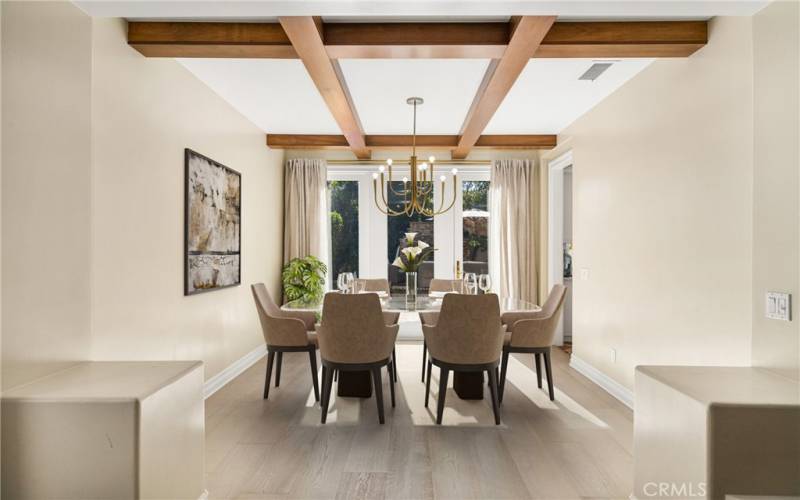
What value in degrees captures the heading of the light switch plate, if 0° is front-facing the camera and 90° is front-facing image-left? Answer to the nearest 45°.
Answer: approximately 45°

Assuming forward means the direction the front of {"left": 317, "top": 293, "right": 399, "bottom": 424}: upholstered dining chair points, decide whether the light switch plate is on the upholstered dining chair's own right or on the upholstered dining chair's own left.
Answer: on the upholstered dining chair's own right

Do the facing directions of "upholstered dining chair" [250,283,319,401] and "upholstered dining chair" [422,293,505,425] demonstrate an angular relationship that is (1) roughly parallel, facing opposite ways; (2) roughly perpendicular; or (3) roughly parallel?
roughly perpendicular

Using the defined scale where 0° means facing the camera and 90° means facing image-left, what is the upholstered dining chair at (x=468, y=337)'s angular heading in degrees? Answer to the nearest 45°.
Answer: approximately 180°

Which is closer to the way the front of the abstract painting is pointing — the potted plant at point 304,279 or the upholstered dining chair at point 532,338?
the upholstered dining chair

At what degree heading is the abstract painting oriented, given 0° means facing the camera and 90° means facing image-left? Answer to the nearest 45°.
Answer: approximately 315°

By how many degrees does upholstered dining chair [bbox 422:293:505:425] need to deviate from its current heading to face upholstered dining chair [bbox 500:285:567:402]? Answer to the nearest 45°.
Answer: approximately 45° to its right

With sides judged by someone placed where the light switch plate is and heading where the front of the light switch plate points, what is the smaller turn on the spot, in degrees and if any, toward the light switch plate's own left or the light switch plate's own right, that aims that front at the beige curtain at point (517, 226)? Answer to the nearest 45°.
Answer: approximately 90° to the light switch plate's own right

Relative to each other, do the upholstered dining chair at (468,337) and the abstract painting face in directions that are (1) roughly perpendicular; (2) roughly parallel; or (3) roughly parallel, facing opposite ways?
roughly perpendicular

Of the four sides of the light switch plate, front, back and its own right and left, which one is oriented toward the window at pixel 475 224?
right

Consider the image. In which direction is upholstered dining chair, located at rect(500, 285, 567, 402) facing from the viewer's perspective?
to the viewer's left

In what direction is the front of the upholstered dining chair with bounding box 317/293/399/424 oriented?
away from the camera

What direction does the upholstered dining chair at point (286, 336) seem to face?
to the viewer's right

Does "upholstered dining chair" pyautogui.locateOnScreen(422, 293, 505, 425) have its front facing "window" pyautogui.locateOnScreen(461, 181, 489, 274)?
yes
